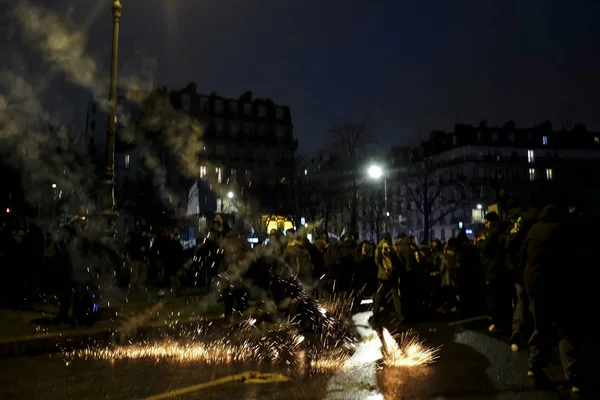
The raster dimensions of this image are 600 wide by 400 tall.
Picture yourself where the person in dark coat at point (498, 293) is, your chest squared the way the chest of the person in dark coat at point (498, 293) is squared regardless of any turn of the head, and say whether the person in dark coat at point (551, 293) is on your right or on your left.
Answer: on your left

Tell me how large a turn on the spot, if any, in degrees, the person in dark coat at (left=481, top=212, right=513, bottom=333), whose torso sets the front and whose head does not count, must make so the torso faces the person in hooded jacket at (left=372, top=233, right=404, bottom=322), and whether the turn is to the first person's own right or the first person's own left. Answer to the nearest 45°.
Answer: approximately 45° to the first person's own right

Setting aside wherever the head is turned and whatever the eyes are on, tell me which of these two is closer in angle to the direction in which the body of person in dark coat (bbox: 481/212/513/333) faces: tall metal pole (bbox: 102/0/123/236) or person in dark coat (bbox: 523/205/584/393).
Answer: the tall metal pole

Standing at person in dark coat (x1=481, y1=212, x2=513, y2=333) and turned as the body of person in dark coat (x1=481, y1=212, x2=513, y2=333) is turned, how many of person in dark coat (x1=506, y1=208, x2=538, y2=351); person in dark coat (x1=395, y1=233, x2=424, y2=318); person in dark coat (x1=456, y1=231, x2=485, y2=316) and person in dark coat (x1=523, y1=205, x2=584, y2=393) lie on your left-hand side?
2

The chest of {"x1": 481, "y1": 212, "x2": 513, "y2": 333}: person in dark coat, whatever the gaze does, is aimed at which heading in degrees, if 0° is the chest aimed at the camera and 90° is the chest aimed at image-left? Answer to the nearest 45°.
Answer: approximately 90°

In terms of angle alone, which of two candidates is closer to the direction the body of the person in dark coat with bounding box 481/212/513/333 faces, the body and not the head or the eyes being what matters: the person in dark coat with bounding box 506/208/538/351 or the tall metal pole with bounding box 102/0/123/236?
the tall metal pole

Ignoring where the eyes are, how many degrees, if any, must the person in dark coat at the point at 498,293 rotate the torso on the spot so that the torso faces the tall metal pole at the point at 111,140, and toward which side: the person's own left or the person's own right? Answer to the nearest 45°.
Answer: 0° — they already face it
